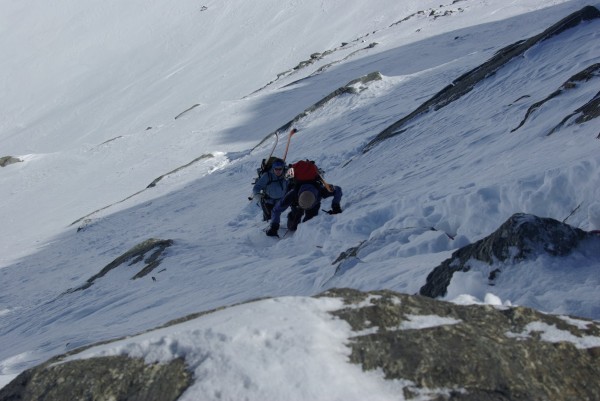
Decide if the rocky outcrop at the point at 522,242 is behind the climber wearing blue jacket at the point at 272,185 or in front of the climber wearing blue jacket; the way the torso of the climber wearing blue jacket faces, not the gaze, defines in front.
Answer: in front

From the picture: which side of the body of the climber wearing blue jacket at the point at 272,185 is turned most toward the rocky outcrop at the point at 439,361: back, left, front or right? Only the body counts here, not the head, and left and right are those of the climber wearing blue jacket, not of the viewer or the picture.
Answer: front

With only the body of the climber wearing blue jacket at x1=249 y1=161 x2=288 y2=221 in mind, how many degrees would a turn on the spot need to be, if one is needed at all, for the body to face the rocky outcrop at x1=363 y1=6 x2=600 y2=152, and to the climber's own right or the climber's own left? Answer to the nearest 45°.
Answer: approximately 135° to the climber's own left

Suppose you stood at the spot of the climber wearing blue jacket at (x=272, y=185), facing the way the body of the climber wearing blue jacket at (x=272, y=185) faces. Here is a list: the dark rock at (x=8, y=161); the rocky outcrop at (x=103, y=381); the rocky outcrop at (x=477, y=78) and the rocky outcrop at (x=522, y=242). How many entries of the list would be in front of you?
2

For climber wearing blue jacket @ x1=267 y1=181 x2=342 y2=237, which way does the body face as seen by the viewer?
toward the camera

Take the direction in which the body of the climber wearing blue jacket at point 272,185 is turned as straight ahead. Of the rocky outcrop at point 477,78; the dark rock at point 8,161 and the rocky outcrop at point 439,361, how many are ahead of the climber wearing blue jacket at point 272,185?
1

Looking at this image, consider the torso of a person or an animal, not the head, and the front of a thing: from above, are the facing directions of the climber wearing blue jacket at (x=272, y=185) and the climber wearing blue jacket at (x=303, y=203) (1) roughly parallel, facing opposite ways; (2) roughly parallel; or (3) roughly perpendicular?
roughly parallel

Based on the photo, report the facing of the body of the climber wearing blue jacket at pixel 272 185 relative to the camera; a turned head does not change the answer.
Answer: toward the camera

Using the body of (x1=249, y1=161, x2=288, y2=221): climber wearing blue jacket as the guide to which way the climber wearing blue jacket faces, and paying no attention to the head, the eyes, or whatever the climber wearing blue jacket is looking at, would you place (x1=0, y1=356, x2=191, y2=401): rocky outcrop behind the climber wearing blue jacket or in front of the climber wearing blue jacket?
in front

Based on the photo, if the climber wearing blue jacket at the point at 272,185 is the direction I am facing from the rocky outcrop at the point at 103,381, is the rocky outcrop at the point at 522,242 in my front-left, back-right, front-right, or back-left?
front-right

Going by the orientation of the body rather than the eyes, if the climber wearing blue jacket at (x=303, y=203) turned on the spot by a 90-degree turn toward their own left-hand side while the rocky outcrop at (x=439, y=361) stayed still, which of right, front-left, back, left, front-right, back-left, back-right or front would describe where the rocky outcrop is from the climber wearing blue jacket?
right

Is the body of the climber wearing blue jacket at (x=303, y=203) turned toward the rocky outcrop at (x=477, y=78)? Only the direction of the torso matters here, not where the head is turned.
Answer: no

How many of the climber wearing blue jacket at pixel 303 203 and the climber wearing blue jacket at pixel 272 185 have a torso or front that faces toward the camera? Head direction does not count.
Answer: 2

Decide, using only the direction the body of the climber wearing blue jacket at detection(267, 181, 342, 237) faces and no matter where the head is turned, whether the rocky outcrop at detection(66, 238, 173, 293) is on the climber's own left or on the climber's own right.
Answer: on the climber's own right

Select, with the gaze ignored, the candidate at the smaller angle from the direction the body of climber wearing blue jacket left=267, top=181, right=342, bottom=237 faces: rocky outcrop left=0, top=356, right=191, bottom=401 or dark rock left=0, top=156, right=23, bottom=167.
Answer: the rocky outcrop
